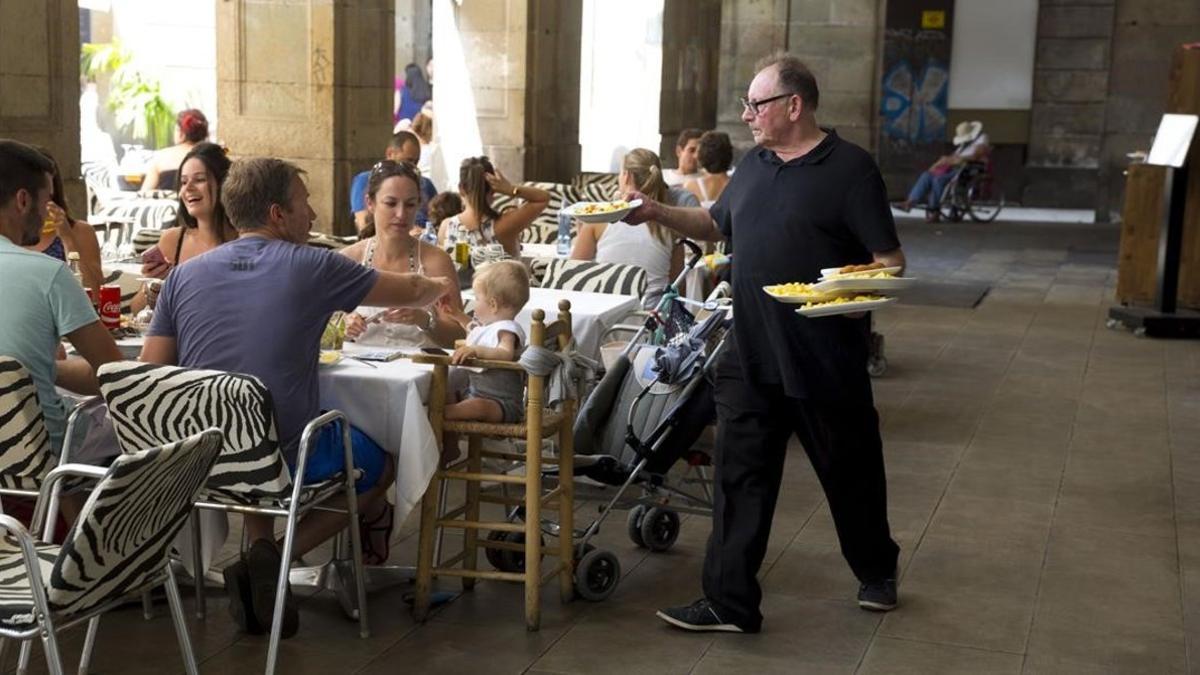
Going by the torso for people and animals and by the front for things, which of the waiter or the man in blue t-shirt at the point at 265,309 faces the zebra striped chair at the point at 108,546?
the waiter

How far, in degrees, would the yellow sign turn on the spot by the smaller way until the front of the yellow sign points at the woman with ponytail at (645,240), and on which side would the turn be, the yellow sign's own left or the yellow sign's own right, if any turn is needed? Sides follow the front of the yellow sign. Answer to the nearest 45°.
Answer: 0° — it already faces them

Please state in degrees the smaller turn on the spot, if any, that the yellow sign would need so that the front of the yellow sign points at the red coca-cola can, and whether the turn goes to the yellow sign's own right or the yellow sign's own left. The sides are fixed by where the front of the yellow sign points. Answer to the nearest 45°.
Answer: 0° — it already faces it

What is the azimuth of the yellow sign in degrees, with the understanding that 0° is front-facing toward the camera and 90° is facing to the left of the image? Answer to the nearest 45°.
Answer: approximately 0°

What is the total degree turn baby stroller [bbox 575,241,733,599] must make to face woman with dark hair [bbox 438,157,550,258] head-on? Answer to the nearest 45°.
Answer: approximately 135° to its right

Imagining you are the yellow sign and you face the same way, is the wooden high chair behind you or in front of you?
in front

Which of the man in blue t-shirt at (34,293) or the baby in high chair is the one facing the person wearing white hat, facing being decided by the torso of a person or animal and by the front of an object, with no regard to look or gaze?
the man in blue t-shirt

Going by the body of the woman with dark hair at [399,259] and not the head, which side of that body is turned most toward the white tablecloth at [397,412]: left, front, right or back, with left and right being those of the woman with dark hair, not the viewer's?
front

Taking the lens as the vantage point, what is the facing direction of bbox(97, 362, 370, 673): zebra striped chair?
facing away from the viewer and to the right of the viewer
